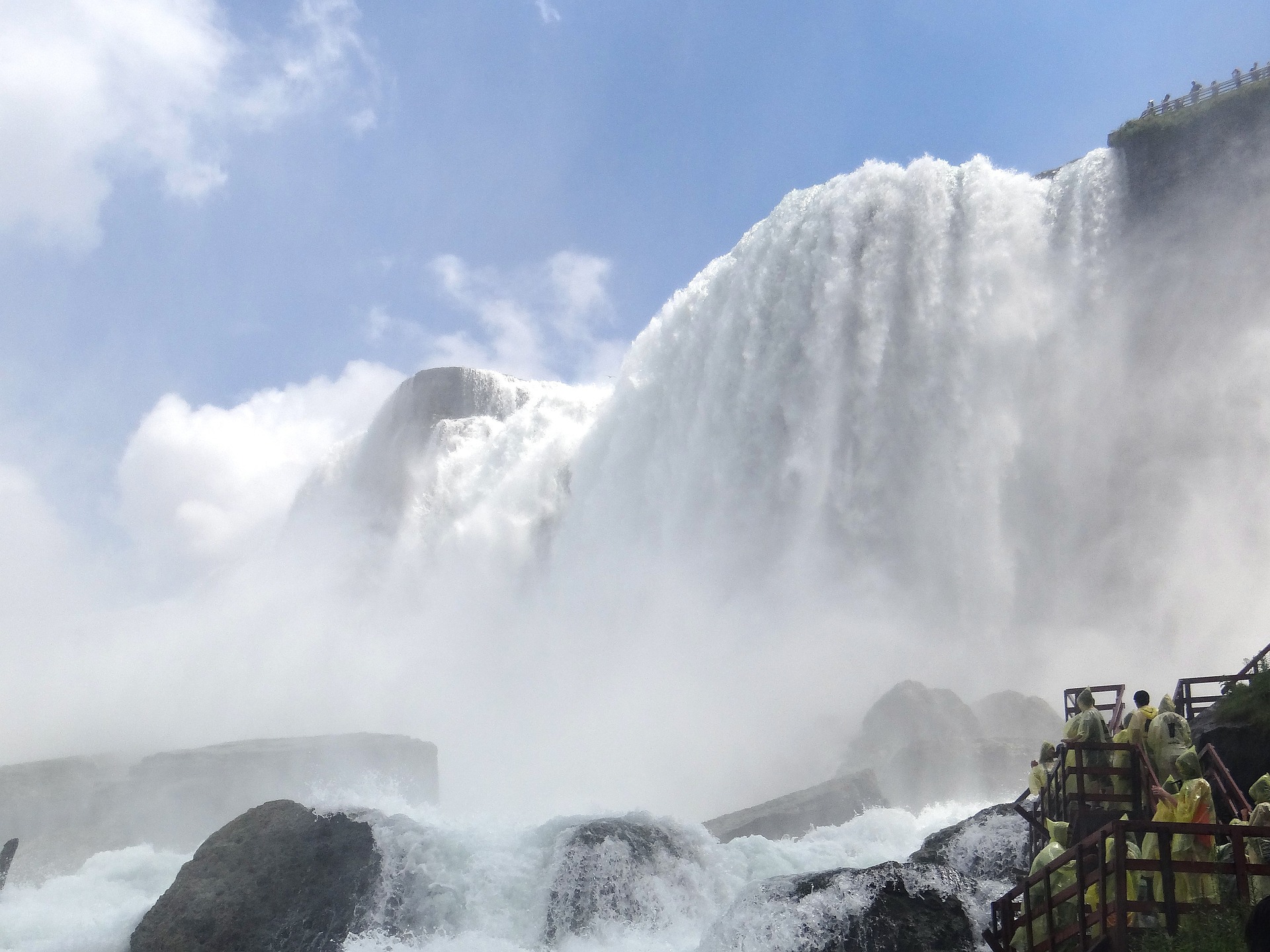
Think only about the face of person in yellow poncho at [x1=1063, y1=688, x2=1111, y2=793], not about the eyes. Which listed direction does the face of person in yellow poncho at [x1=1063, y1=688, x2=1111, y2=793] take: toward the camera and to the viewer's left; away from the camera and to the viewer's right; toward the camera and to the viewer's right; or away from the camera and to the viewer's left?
away from the camera and to the viewer's left

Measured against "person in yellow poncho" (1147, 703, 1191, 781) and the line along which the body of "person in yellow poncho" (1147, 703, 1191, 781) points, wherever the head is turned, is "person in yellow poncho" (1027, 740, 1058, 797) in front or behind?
in front

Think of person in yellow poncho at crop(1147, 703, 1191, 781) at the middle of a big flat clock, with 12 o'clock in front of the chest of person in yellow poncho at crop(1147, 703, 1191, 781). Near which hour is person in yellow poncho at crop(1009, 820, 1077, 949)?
person in yellow poncho at crop(1009, 820, 1077, 949) is roughly at 7 o'clock from person in yellow poncho at crop(1147, 703, 1191, 781).

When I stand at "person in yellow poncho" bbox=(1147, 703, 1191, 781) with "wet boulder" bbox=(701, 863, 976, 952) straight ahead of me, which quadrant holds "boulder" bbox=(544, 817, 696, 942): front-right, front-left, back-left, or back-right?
front-right

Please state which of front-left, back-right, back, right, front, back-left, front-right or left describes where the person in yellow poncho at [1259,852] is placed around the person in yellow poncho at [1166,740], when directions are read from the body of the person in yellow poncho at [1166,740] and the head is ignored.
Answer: back

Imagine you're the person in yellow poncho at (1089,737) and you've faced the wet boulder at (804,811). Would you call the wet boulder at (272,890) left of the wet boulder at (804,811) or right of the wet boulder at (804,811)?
left

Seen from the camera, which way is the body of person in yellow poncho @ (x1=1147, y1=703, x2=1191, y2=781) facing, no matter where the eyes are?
away from the camera

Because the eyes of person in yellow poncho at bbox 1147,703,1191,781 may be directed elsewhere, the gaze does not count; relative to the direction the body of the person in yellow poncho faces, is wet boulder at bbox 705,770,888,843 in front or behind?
in front

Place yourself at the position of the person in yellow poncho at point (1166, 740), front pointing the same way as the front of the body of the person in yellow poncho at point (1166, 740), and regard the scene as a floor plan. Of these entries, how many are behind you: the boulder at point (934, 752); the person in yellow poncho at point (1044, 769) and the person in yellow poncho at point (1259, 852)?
1

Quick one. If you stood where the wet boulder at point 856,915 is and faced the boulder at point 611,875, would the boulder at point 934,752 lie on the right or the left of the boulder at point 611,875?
right

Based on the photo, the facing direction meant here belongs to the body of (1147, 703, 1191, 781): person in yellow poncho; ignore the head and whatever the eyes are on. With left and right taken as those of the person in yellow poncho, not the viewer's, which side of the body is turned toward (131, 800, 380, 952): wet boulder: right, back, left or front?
left
